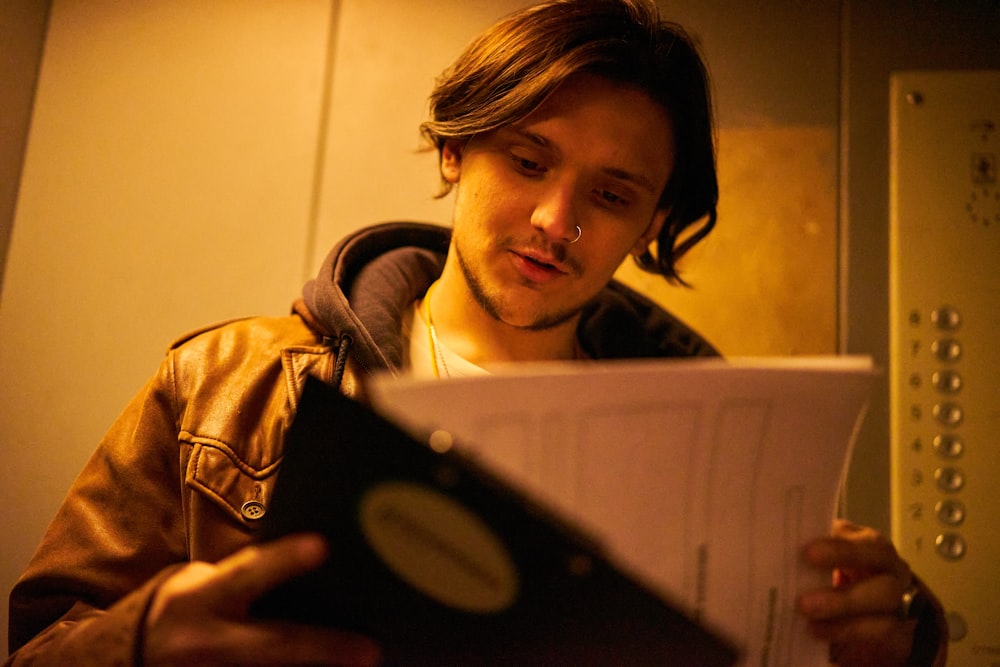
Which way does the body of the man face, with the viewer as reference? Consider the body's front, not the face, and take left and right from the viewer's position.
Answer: facing the viewer
